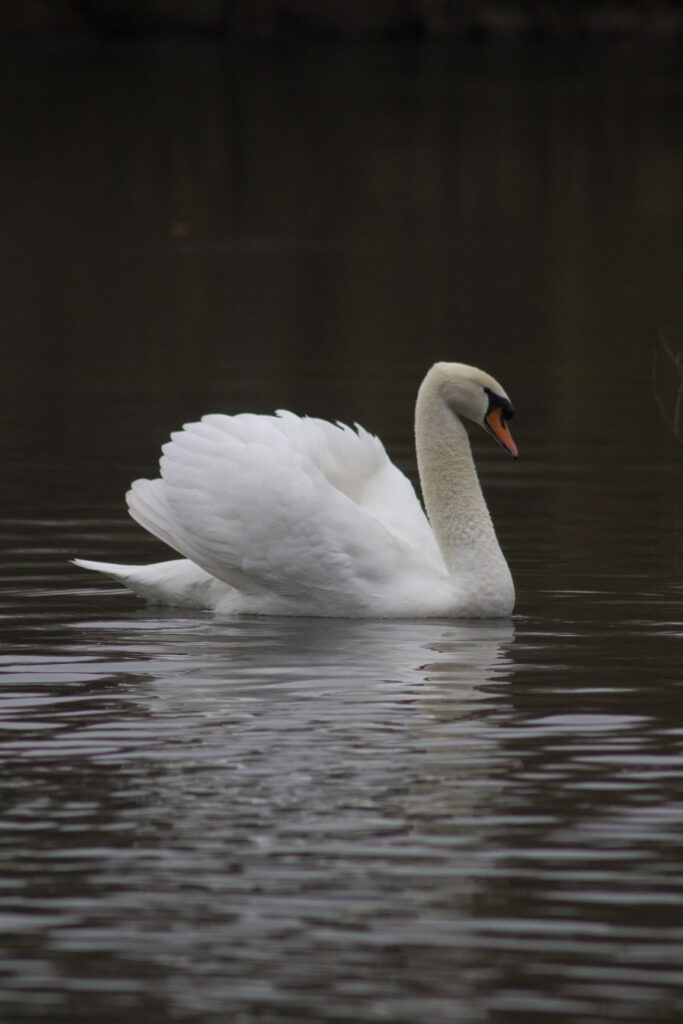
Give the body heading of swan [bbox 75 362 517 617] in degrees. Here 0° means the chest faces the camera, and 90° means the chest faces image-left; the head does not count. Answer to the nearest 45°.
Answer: approximately 270°
